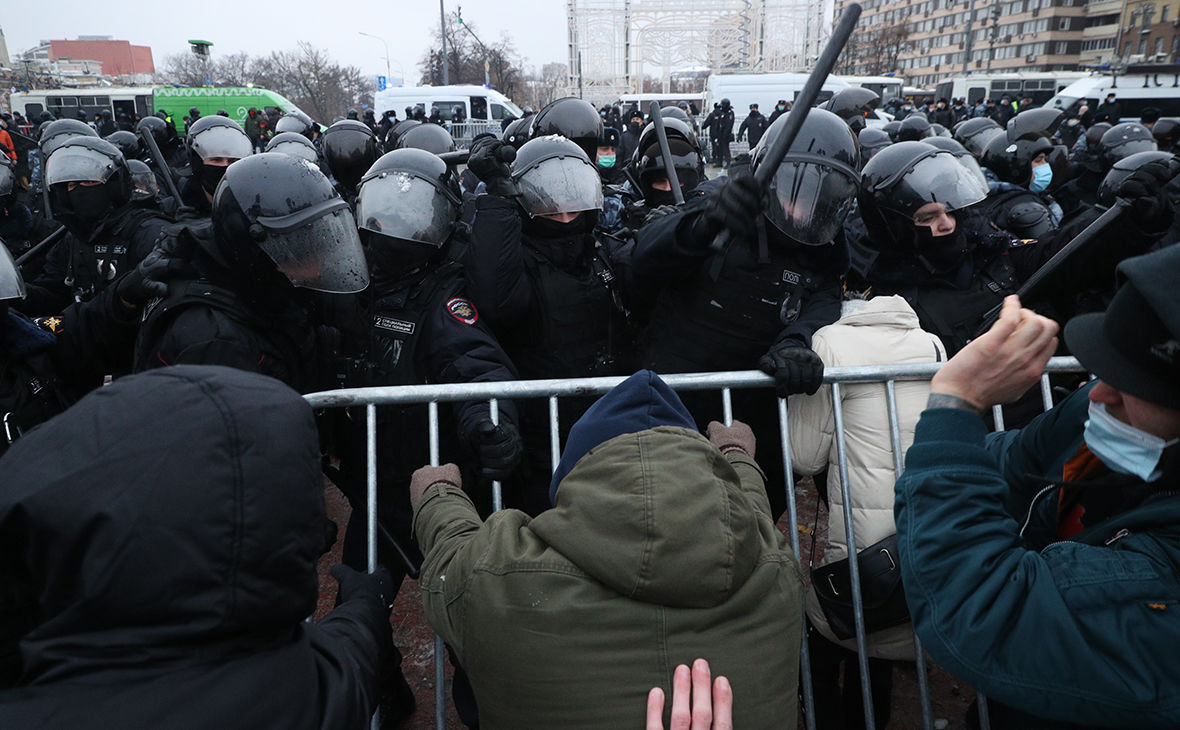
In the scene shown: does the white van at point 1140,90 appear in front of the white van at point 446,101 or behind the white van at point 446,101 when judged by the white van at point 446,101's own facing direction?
in front

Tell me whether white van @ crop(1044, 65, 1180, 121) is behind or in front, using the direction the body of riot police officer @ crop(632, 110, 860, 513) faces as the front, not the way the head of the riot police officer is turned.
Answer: behind

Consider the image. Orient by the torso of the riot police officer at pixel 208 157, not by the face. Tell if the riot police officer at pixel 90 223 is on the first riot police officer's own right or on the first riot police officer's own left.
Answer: on the first riot police officer's own right

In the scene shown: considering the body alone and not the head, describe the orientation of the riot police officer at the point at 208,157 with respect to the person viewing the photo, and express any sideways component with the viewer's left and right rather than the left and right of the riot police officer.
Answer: facing the viewer and to the right of the viewer

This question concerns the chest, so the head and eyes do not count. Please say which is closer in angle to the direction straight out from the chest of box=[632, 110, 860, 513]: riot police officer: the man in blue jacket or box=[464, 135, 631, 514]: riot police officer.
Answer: the man in blue jacket

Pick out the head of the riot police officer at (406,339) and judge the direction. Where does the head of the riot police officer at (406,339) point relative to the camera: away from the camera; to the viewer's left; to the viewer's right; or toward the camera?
toward the camera

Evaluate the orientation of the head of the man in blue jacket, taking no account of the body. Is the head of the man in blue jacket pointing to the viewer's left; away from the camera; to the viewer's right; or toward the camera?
to the viewer's left

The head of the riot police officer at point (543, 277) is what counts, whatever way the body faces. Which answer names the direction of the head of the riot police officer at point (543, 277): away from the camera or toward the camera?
toward the camera

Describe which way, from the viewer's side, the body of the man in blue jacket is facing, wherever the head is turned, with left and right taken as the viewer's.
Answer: facing to the left of the viewer

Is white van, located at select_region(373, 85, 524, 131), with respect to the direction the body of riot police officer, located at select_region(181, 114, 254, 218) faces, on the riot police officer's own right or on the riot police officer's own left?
on the riot police officer's own left

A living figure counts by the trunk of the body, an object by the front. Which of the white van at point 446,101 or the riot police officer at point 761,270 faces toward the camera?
the riot police officer

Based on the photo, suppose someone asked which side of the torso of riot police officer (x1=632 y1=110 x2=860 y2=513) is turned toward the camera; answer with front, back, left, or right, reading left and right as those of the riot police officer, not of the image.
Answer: front
